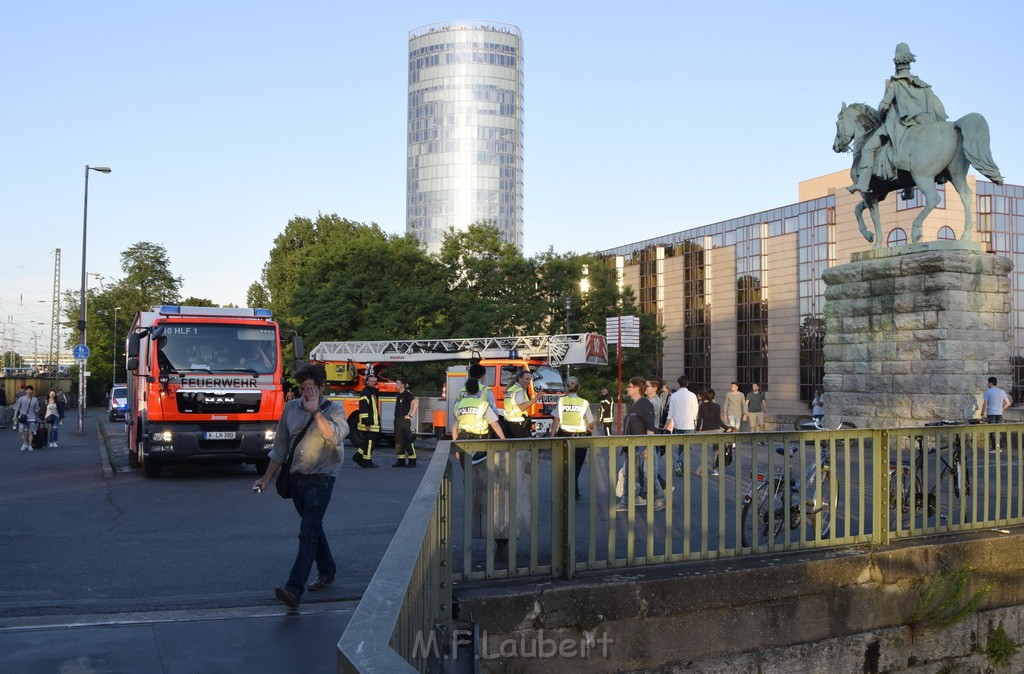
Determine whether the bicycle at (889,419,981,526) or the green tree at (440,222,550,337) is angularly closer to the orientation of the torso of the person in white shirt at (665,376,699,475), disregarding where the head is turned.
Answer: the green tree

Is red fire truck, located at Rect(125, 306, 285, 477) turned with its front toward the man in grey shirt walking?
yes

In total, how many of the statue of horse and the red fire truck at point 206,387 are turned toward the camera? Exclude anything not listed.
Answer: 1

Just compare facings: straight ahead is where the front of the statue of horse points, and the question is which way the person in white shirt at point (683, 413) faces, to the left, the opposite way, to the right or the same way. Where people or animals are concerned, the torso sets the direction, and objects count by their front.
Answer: to the right

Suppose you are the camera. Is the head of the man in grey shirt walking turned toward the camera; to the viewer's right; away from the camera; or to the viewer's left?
toward the camera

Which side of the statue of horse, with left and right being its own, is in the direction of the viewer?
left

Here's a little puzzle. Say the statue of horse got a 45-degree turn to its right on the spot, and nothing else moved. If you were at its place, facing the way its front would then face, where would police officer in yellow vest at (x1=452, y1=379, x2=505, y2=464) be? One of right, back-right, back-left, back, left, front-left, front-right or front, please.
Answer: left

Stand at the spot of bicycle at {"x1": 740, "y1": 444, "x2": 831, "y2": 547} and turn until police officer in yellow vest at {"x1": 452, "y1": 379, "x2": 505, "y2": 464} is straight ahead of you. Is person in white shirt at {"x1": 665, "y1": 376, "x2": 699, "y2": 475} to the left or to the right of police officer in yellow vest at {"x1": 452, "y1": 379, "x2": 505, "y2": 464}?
right

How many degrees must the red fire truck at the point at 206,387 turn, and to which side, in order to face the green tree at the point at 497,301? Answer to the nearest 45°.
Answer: approximately 135° to its left

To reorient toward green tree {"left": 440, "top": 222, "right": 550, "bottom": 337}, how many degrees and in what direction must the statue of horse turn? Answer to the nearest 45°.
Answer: approximately 45° to its right

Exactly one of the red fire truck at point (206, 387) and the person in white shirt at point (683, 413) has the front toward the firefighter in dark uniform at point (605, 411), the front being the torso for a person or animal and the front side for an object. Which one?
the person in white shirt

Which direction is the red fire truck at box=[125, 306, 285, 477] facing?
toward the camera

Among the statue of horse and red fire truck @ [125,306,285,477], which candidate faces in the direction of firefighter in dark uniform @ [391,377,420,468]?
the statue of horse

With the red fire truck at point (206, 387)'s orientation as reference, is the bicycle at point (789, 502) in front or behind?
in front

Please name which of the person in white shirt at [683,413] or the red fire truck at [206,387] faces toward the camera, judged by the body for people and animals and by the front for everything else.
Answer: the red fire truck
